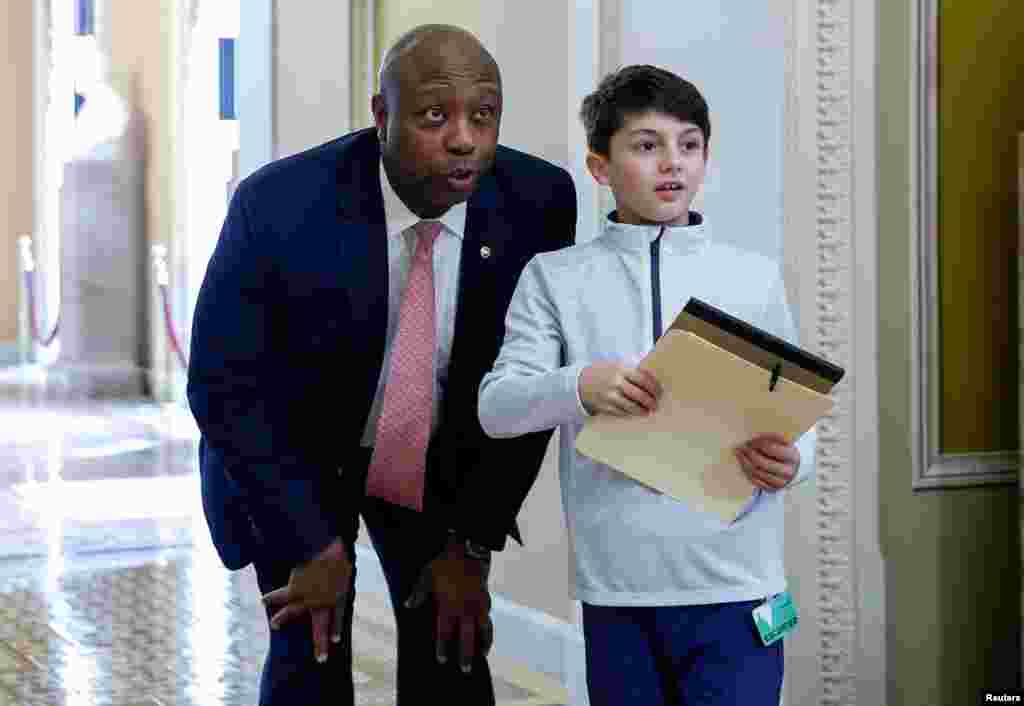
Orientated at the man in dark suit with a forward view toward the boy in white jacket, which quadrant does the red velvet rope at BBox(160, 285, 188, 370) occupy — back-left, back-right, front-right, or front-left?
back-left

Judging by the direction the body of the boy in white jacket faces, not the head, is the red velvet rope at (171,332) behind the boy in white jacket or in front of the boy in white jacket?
behind

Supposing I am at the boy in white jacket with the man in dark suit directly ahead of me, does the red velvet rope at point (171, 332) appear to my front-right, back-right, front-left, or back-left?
front-right

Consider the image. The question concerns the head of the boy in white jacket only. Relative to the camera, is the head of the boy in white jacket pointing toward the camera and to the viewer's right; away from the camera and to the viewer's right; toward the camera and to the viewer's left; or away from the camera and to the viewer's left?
toward the camera and to the viewer's right

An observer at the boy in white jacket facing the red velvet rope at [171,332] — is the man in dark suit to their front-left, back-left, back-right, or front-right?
front-left

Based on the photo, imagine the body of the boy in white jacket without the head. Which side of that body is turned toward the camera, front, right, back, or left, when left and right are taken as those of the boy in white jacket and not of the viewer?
front
